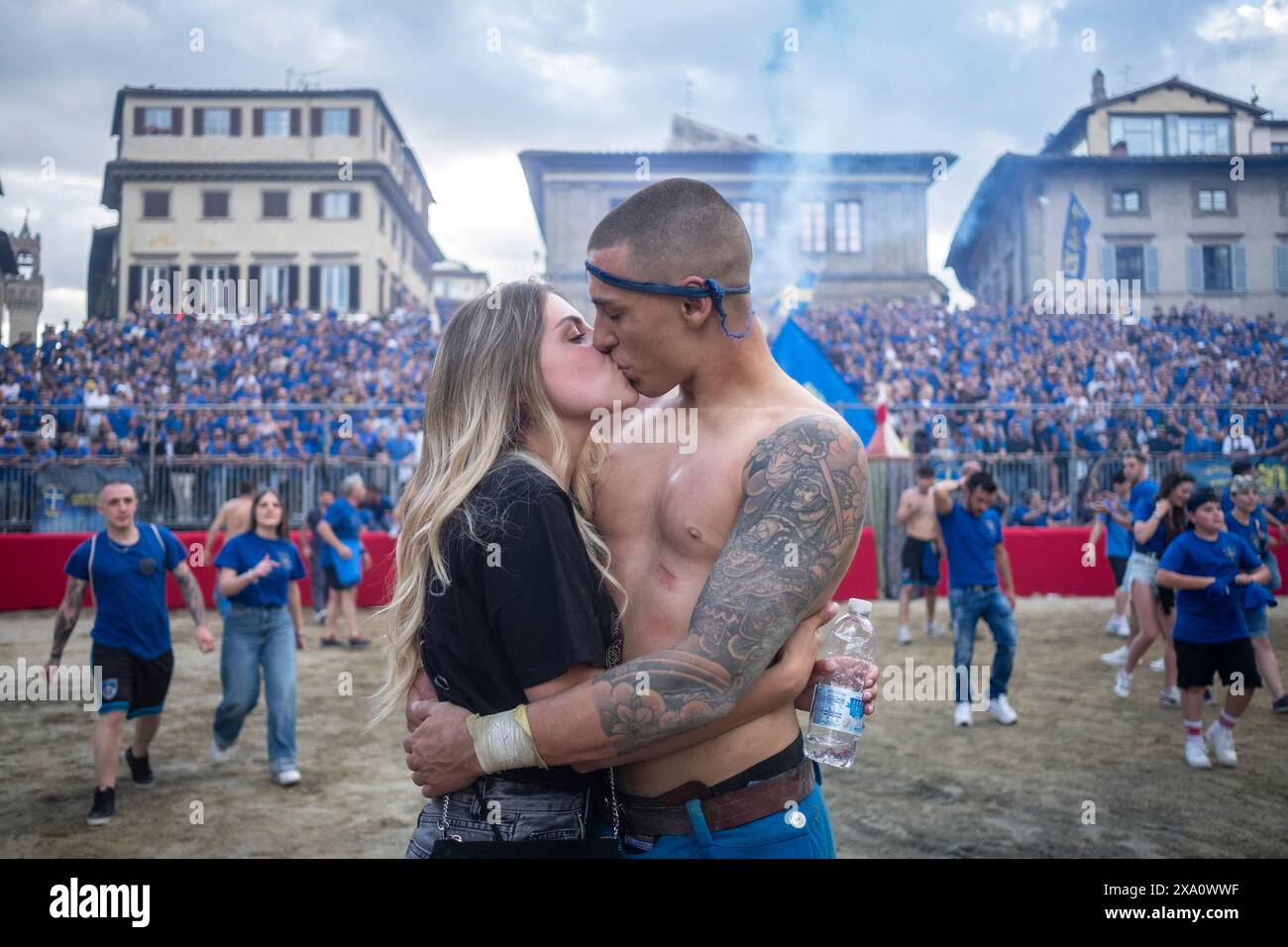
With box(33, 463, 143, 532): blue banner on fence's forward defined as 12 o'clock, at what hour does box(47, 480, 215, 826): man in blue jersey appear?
The man in blue jersey is roughly at 12 o'clock from the blue banner on fence.

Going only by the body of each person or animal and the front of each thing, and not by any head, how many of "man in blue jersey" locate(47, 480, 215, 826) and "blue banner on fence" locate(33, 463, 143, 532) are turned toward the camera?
2

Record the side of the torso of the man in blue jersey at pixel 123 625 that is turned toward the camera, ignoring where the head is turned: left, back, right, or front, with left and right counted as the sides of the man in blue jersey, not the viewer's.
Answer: front

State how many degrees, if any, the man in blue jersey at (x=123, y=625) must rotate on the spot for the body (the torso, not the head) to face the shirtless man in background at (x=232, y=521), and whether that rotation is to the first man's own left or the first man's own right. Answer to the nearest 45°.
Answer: approximately 180°

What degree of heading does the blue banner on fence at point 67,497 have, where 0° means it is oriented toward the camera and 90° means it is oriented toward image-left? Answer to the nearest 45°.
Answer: approximately 0°

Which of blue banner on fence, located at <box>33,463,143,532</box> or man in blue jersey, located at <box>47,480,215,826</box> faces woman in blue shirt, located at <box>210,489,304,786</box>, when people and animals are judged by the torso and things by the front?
the blue banner on fence

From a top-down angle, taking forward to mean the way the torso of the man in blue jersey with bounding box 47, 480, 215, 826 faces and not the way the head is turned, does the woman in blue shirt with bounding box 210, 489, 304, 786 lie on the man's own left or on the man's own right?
on the man's own left

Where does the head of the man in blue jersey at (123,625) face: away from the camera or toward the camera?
toward the camera
